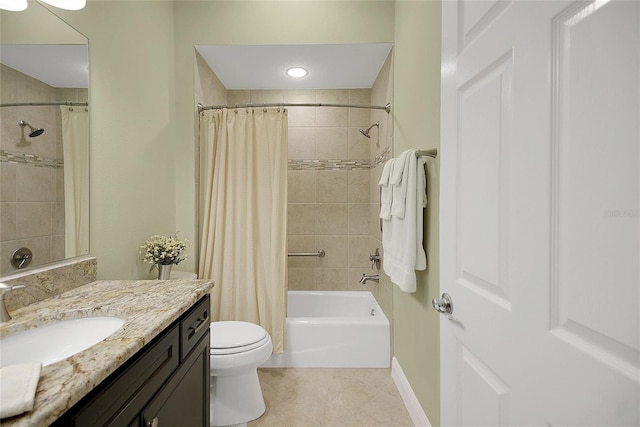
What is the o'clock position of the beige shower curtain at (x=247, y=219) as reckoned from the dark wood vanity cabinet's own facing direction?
The beige shower curtain is roughly at 10 o'clock from the dark wood vanity cabinet.

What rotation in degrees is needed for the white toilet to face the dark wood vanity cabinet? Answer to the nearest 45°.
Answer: approximately 90° to its right

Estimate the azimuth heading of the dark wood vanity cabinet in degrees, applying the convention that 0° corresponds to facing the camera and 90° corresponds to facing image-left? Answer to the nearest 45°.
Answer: approximately 270°

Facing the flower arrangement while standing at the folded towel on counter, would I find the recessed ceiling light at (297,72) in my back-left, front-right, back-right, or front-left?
front-right

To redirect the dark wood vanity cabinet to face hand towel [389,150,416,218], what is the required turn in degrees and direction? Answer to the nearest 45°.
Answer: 0° — it already faces it

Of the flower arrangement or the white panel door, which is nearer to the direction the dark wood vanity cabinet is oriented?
the white panel door

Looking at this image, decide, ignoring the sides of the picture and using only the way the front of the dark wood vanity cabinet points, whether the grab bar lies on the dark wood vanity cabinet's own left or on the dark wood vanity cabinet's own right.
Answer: on the dark wood vanity cabinet's own left

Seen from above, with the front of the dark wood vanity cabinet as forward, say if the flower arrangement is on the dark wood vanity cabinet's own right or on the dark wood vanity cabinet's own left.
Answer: on the dark wood vanity cabinet's own left
